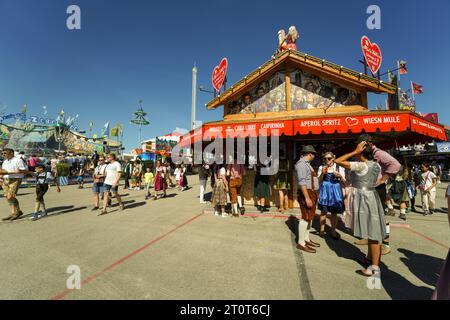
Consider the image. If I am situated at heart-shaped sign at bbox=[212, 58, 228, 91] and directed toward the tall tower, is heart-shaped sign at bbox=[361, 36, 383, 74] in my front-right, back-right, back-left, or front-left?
back-right

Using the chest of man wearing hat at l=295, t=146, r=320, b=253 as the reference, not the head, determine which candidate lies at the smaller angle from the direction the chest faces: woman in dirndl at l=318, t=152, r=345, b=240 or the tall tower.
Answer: the woman in dirndl

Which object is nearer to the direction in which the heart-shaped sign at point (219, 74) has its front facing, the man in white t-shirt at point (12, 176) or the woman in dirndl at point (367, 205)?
the man in white t-shirt

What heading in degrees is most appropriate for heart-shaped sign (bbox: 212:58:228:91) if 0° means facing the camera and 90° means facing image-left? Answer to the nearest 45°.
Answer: approximately 45°

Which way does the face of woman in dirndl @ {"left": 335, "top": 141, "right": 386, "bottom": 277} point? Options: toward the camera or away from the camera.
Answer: away from the camera

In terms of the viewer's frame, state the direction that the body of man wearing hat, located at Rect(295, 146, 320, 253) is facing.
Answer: to the viewer's right

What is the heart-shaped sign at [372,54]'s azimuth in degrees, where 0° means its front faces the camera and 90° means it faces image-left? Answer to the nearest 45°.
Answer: approximately 315°

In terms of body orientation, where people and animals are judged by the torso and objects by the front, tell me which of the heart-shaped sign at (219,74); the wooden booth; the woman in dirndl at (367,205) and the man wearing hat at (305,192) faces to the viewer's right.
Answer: the man wearing hat
